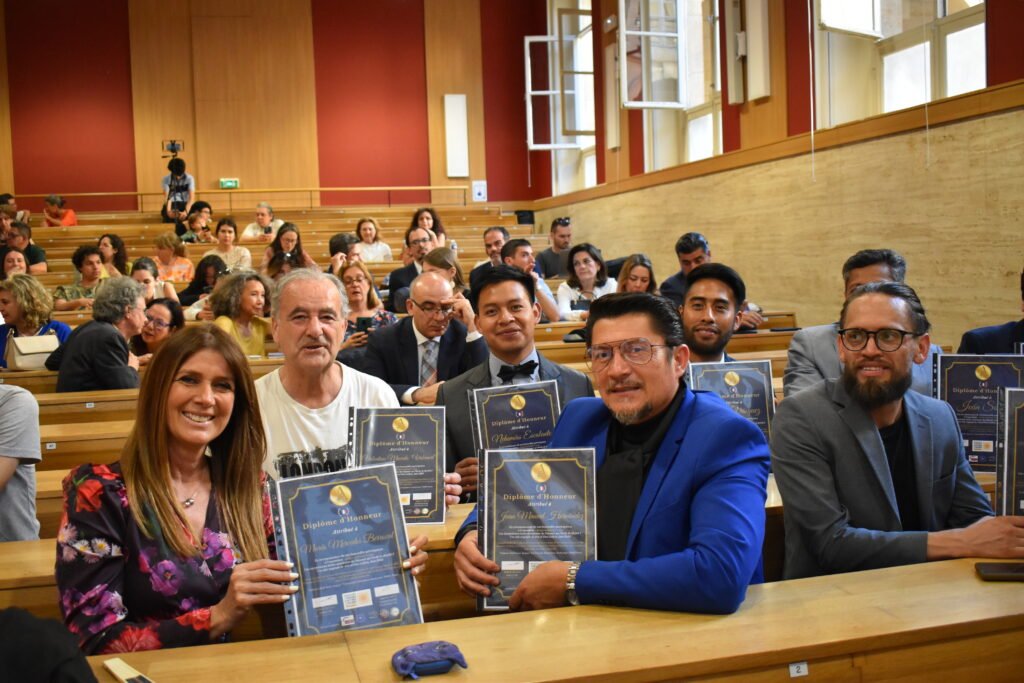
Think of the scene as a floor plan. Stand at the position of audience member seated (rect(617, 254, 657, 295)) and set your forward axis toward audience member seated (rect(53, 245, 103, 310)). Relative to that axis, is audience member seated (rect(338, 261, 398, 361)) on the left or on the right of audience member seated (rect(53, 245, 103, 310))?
left

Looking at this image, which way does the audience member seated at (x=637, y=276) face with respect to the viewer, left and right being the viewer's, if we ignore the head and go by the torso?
facing the viewer

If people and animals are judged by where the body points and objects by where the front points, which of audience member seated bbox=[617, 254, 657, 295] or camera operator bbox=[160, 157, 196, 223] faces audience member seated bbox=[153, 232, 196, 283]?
camera operator bbox=[160, 157, 196, 223]

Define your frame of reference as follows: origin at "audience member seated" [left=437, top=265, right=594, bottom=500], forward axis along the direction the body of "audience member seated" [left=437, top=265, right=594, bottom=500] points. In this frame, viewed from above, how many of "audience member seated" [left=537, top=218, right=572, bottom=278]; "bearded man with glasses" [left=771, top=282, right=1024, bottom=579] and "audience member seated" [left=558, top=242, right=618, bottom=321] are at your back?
2

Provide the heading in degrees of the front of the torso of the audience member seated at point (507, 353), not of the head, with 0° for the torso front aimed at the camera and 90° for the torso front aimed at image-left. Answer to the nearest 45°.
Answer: approximately 0°

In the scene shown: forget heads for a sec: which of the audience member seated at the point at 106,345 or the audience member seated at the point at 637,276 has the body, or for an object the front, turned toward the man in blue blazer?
the audience member seated at the point at 637,276

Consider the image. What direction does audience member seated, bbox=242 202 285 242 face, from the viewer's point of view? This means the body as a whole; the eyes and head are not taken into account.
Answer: toward the camera

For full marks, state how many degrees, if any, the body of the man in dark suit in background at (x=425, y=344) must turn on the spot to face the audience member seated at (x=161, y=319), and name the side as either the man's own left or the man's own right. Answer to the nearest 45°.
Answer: approximately 135° to the man's own right
